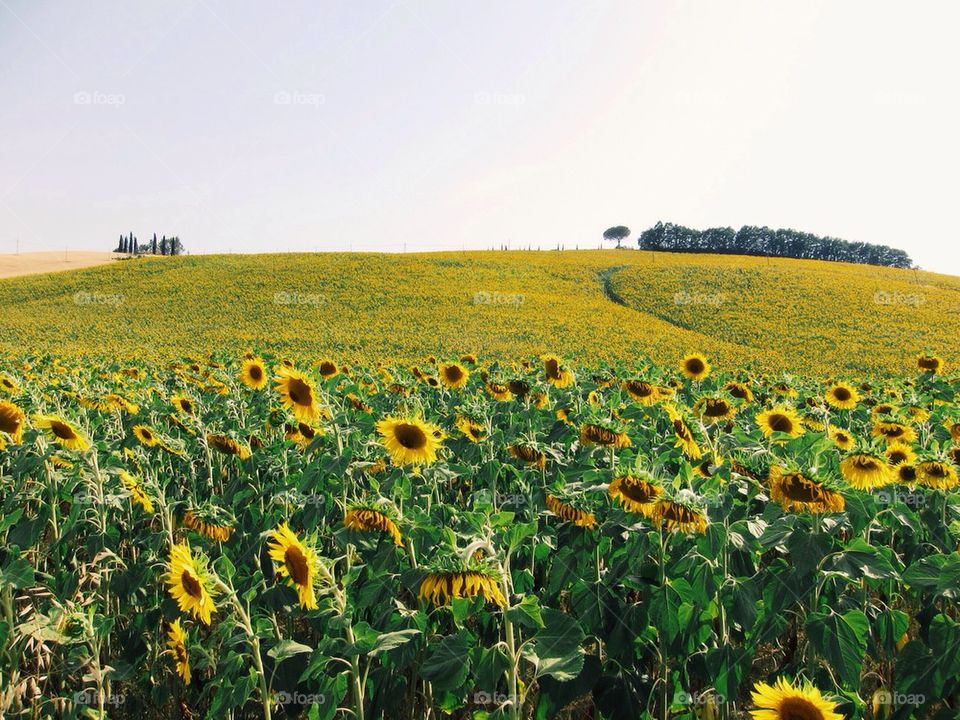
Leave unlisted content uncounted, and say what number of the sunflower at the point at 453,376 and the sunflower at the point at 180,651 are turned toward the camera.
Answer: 1

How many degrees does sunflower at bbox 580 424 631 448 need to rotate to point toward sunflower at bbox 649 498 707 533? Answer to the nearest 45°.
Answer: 0° — it already faces it

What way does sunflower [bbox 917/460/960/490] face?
toward the camera

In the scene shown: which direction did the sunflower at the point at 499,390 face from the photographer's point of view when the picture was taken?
facing the viewer

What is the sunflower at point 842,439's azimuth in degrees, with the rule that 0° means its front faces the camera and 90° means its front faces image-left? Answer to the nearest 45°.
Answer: approximately 0°

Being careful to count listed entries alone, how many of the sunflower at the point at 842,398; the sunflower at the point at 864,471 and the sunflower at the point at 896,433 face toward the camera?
3

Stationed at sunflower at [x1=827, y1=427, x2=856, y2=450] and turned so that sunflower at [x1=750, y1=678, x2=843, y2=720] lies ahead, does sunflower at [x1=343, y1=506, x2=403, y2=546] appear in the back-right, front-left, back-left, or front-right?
front-right

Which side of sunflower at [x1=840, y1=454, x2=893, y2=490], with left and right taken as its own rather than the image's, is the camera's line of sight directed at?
front

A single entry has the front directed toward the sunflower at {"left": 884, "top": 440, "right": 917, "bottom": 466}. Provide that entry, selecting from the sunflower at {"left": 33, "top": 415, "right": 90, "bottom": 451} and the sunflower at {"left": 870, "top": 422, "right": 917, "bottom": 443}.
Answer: the sunflower at {"left": 870, "top": 422, "right": 917, "bottom": 443}

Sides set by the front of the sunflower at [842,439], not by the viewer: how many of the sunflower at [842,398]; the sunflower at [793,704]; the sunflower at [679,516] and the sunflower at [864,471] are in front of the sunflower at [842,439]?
3

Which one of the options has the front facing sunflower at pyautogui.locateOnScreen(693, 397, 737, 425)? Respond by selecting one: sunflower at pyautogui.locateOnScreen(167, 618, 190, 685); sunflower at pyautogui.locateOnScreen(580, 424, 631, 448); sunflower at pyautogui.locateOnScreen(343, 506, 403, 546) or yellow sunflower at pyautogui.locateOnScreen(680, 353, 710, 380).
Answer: the yellow sunflower

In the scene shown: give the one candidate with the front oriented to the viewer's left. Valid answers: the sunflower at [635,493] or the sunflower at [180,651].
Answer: the sunflower at [180,651]

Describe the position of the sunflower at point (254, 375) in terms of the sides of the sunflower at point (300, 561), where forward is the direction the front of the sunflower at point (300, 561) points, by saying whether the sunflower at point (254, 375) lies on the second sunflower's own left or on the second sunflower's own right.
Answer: on the second sunflower's own right

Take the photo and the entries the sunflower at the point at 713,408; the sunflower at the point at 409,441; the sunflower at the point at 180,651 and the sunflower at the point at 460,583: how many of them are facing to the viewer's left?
1

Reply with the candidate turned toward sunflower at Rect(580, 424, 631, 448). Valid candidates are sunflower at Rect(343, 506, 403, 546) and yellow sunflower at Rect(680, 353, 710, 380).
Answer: the yellow sunflower
